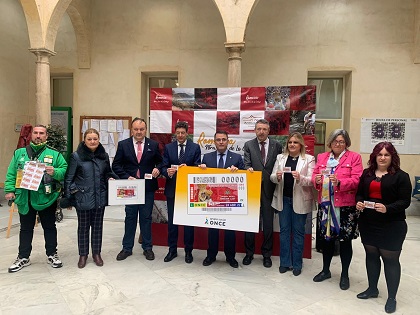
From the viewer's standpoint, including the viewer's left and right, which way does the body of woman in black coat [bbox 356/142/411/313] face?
facing the viewer and to the left of the viewer

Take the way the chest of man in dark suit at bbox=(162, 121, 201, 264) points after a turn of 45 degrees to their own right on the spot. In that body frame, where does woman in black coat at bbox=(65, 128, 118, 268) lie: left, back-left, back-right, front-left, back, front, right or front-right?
front-right

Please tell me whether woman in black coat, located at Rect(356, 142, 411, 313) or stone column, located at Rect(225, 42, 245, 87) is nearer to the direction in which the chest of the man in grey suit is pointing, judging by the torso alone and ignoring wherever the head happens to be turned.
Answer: the woman in black coat

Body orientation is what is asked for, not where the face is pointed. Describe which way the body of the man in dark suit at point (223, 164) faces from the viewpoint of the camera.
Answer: toward the camera

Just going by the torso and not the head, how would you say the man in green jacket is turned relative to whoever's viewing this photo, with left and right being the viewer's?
facing the viewer

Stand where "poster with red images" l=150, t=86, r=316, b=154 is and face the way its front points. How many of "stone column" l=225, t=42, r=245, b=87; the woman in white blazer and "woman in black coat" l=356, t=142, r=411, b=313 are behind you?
1

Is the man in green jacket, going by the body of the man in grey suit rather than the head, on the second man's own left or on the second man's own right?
on the second man's own right

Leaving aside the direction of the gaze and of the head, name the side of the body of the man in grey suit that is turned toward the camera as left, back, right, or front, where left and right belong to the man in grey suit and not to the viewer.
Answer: front

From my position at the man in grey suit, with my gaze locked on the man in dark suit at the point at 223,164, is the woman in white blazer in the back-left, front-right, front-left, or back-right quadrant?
back-left

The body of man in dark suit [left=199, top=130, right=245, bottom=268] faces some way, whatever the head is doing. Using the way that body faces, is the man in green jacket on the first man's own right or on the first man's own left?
on the first man's own right
